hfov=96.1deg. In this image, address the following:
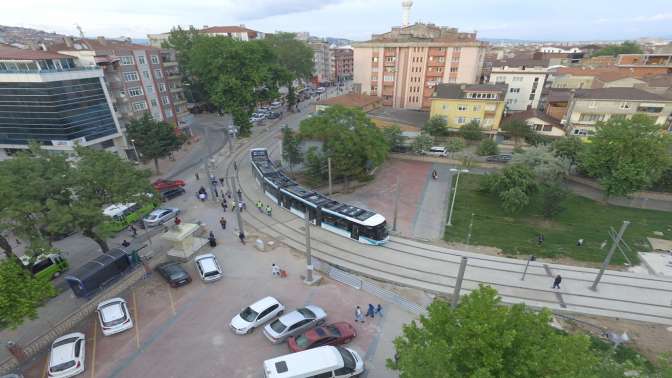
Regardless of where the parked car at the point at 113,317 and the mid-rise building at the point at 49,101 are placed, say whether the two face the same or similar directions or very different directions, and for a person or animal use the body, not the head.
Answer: very different directions

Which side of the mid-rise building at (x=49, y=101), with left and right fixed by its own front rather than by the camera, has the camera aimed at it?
front

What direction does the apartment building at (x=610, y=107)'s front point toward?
toward the camera

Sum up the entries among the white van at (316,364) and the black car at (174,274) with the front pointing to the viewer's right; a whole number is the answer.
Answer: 1

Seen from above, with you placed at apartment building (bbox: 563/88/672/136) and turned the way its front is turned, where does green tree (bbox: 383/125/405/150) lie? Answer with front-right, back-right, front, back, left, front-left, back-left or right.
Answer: front-right

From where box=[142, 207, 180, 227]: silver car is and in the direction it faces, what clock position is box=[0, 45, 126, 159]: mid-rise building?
The mid-rise building is roughly at 10 o'clock from the silver car.

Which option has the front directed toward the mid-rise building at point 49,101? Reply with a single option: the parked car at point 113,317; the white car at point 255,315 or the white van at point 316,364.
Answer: the parked car

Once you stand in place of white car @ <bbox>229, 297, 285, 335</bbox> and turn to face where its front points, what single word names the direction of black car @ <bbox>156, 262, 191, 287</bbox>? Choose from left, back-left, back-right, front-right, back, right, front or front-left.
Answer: right

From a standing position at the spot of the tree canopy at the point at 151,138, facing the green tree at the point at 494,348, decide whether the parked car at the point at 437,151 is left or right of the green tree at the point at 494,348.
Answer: left

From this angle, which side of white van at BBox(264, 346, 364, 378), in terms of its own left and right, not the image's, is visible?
right

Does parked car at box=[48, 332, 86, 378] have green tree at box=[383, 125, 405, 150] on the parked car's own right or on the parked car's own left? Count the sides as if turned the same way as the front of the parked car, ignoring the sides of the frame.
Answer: on the parked car's own right

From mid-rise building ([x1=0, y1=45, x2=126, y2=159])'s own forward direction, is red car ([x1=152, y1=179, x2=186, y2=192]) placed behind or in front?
in front

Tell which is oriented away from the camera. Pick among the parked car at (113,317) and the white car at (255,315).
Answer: the parked car
